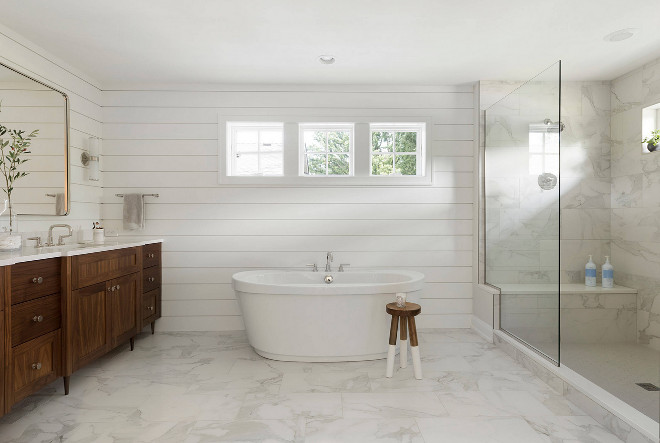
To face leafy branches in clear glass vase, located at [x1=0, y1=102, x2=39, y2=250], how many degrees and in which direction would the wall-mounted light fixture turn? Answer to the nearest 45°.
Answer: approximately 90° to its right

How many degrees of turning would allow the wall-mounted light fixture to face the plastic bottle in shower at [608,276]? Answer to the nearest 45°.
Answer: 0° — it already faces it

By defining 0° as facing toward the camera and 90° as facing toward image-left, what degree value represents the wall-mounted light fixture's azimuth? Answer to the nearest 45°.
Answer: approximately 315°

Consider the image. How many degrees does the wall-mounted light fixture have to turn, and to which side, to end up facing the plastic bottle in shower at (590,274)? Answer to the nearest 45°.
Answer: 0° — it already faces it

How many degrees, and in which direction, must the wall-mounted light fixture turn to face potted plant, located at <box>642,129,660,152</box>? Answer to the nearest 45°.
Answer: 0° — it already faces it

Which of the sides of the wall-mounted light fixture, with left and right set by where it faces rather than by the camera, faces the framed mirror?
right

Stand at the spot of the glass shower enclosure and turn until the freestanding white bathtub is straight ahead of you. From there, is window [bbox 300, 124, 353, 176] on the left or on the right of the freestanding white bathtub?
right

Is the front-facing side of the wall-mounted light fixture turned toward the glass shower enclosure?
yes

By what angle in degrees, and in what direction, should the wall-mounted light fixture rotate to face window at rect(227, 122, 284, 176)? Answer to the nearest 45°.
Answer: approximately 45° to its left
